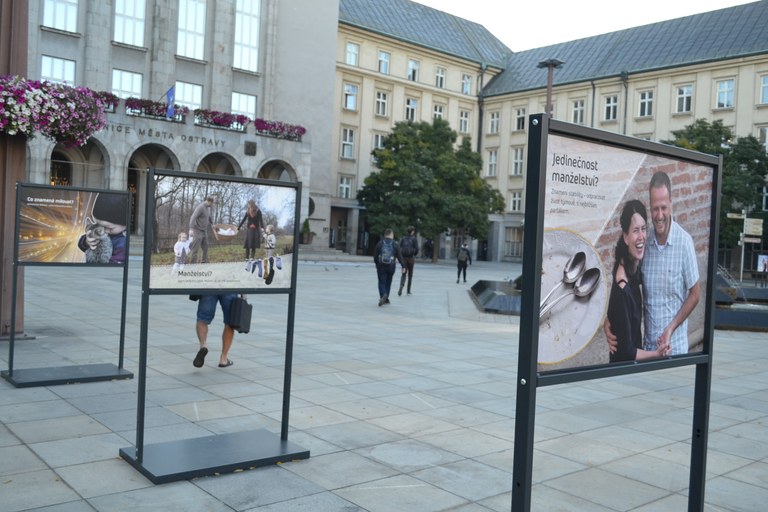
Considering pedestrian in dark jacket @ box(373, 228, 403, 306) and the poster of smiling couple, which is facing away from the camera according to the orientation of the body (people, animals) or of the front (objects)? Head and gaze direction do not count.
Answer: the pedestrian in dark jacket

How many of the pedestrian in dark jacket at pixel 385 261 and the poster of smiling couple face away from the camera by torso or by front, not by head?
1

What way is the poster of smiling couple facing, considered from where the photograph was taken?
facing the viewer and to the right of the viewer

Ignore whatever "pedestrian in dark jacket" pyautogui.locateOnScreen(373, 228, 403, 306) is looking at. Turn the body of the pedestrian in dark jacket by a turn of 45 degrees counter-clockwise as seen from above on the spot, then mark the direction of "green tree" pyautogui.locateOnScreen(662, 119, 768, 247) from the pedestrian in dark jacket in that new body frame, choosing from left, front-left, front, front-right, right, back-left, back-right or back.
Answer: right

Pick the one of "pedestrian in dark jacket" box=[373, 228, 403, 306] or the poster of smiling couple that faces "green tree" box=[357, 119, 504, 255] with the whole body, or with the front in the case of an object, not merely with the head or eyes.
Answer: the pedestrian in dark jacket

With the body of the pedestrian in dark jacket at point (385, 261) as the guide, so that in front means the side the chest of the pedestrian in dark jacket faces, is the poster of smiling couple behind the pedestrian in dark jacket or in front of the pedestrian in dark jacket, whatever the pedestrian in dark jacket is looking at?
behind

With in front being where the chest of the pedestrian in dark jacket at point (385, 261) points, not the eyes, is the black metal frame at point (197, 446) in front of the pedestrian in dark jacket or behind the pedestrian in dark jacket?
behind

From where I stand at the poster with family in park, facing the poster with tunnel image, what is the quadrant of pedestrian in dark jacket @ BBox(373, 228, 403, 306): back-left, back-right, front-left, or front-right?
front-right

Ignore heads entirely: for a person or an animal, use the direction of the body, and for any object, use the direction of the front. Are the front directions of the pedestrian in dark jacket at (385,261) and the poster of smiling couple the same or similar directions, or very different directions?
very different directions

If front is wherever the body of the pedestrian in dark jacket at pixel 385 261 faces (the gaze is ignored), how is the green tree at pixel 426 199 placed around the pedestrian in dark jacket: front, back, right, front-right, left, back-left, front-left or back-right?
front

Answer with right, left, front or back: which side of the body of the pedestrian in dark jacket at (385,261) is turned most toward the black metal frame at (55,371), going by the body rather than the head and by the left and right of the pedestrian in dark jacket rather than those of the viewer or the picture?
back

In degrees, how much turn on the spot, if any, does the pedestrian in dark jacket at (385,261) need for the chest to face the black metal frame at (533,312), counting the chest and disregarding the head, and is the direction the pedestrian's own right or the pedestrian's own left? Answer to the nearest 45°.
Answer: approximately 180°

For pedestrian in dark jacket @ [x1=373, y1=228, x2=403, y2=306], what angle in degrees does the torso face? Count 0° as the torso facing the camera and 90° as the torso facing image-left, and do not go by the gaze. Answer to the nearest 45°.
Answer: approximately 180°

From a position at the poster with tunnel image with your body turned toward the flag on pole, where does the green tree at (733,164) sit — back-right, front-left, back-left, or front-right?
front-right
